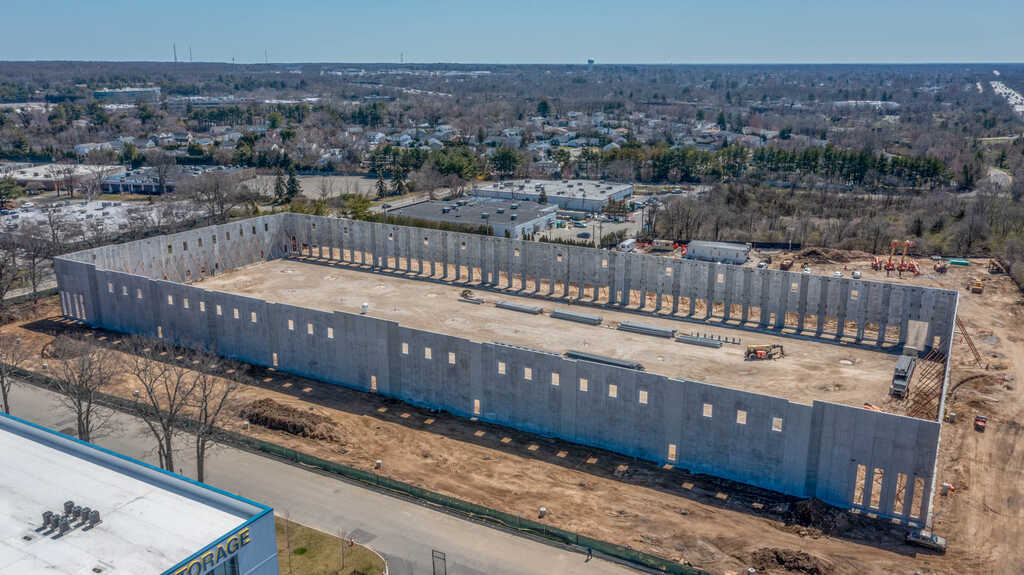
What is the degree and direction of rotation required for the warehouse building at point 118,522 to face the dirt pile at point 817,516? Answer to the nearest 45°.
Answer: approximately 45° to its left

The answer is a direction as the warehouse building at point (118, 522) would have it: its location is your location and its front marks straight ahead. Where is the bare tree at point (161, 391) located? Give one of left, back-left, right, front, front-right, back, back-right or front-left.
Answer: back-left

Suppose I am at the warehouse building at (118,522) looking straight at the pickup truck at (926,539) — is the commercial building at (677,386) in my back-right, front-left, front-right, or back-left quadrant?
front-left

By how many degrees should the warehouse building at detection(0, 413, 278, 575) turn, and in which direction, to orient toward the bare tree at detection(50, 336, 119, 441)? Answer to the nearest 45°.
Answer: approximately 135° to its left

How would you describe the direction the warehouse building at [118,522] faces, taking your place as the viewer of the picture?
facing the viewer and to the right of the viewer

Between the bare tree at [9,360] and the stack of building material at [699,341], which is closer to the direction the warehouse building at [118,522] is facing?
the stack of building material

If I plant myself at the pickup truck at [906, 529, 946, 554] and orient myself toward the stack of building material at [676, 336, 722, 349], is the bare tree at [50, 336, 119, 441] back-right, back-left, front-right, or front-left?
front-left

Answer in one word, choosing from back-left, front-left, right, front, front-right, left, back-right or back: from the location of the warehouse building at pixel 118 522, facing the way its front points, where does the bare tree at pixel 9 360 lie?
back-left

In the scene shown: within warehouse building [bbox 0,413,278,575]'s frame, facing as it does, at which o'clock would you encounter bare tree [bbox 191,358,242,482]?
The bare tree is roughly at 8 o'clock from the warehouse building.

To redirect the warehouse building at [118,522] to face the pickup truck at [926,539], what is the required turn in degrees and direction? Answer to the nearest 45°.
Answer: approximately 45° to its left

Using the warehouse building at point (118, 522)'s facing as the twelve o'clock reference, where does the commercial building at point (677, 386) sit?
The commercial building is roughly at 10 o'clock from the warehouse building.

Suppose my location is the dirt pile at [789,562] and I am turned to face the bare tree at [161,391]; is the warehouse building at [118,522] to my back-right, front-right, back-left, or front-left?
front-left

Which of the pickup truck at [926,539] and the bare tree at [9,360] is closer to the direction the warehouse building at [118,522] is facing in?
the pickup truck
